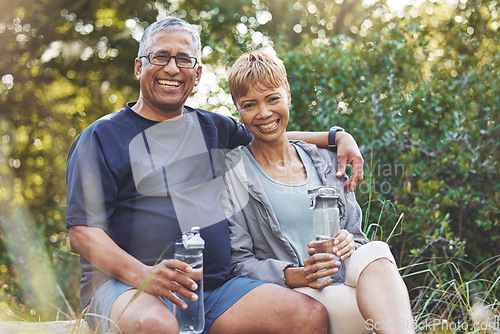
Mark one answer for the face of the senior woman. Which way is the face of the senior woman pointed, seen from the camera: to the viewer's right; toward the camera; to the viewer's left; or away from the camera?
toward the camera

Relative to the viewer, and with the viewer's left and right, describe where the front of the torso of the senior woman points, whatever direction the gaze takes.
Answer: facing the viewer and to the right of the viewer
